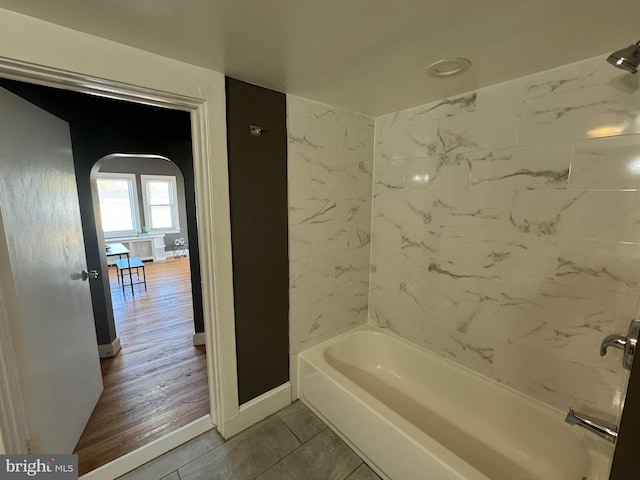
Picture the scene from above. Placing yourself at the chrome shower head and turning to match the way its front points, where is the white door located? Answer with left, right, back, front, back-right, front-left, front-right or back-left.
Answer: front-left

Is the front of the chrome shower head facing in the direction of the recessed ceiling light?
yes

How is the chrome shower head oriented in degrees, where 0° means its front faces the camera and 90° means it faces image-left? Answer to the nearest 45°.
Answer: approximately 90°

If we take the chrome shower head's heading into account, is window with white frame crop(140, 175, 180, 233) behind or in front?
in front

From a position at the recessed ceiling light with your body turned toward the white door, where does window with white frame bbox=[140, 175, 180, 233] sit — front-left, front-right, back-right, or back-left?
front-right

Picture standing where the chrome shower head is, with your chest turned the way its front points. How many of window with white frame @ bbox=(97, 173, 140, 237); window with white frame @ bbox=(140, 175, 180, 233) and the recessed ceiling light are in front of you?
3

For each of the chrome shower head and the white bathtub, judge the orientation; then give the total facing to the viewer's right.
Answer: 0

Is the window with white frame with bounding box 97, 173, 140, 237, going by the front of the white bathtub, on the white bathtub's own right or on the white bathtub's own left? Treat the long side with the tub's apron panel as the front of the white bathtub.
on the white bathtub's own right

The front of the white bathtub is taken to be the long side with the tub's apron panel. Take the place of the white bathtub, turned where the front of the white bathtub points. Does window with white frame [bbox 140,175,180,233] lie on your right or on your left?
on your right

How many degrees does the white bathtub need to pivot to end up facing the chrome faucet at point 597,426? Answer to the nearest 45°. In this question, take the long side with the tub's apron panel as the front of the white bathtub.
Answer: approximately 135° to its left

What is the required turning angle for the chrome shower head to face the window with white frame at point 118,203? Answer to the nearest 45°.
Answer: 0° — it already faces it

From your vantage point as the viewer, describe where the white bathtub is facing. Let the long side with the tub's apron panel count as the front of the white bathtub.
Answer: facing the viewer and to the left of the viewer
